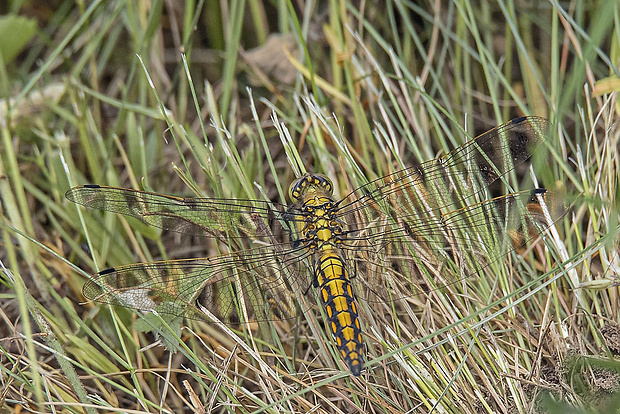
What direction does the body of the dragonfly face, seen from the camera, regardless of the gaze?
away from the camera
